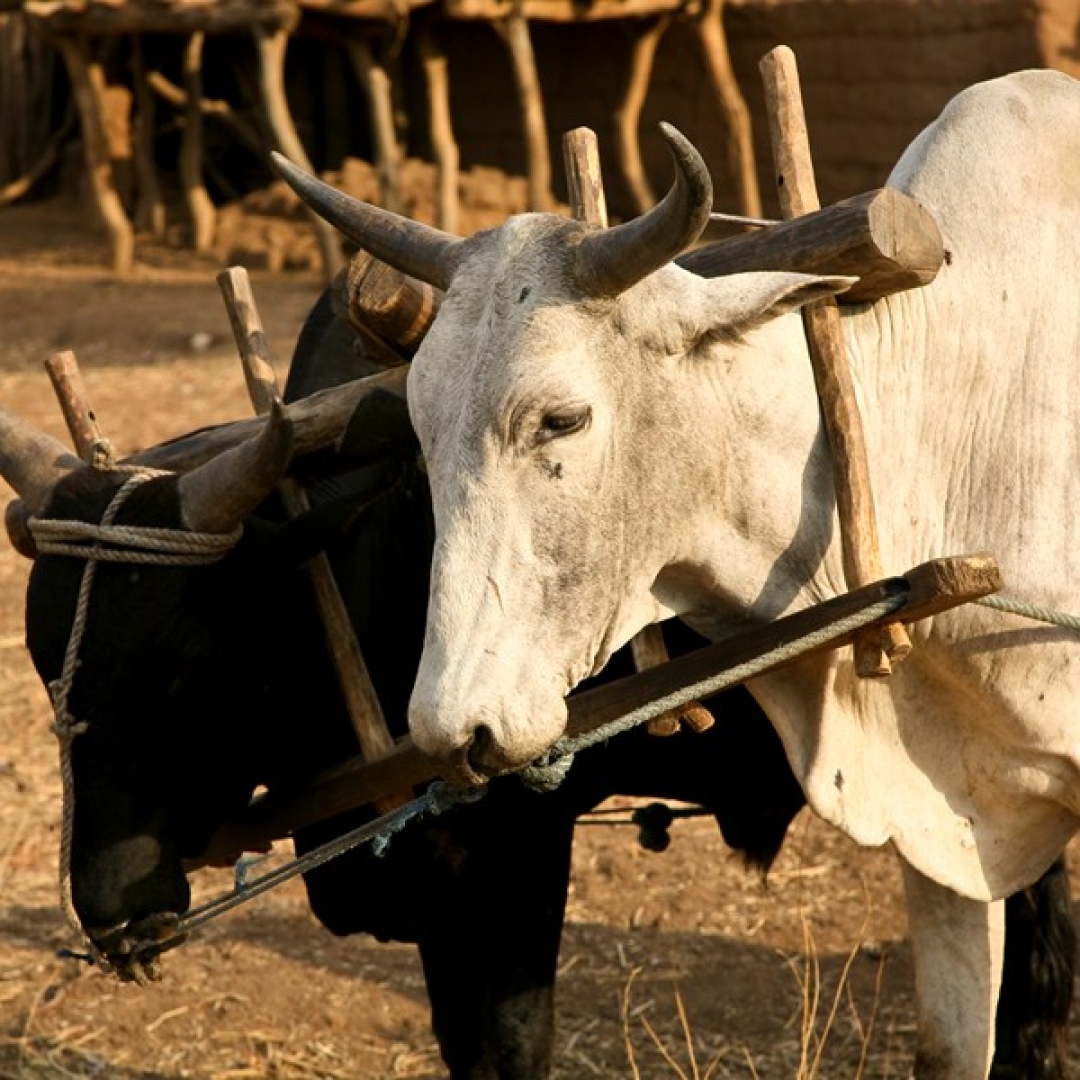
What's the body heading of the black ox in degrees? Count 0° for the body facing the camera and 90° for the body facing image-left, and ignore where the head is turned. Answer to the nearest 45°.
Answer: approximately 45°

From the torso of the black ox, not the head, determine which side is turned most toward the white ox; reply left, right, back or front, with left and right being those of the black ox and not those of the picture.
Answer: left

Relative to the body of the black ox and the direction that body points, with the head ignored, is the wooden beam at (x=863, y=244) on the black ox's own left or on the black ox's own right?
on the black ox's own left

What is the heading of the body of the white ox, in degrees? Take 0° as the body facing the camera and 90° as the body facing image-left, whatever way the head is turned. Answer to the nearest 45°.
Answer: approximately 45°

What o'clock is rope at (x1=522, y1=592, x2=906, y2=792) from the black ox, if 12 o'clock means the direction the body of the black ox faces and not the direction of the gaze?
The rope is roughly at 9 o'clock from the black ox.

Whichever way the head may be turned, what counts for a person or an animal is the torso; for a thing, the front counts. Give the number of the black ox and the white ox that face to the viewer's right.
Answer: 0

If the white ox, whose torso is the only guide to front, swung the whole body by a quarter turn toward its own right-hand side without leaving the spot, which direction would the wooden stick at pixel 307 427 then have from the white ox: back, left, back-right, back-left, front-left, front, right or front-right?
front

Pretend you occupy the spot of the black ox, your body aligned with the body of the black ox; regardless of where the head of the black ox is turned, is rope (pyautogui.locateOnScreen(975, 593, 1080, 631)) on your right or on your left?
on your left

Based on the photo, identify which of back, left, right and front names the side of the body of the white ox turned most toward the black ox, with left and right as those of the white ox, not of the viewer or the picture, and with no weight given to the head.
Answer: right

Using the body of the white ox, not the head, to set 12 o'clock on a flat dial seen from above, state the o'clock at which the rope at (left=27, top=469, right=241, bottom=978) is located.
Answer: The rope is roughly at 2 o'clock from the white ox.
